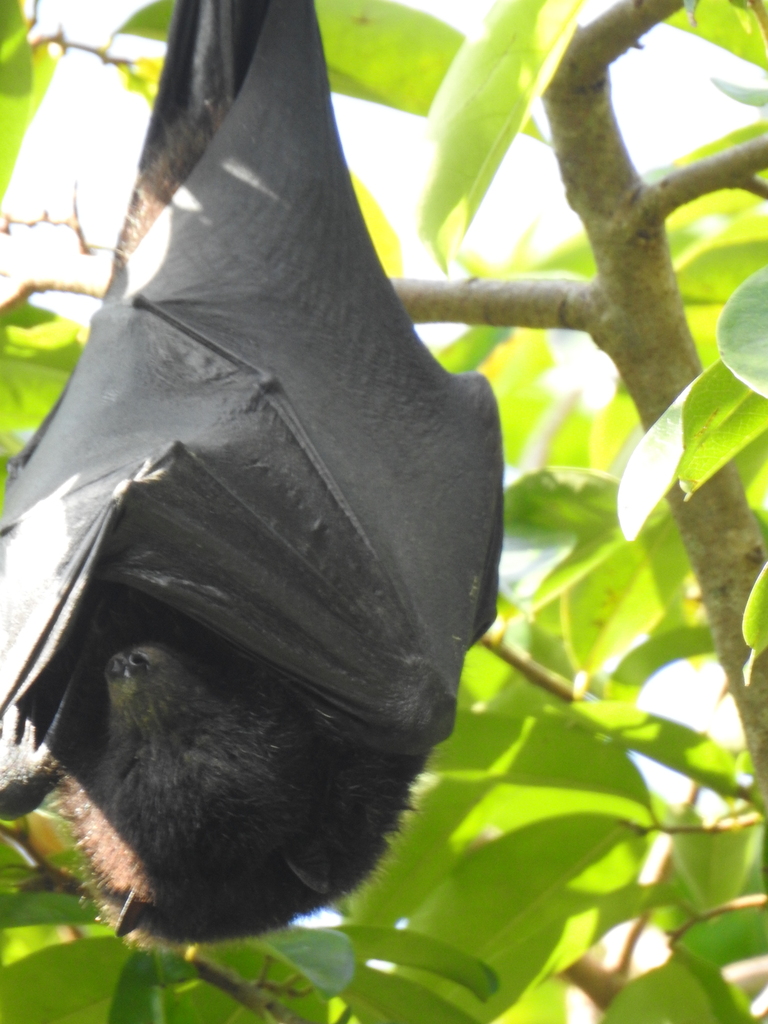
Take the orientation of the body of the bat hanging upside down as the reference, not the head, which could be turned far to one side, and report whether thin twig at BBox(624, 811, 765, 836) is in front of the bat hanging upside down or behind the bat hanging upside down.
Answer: behind

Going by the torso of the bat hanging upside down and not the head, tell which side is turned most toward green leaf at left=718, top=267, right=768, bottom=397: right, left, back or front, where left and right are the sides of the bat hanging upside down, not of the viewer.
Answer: left

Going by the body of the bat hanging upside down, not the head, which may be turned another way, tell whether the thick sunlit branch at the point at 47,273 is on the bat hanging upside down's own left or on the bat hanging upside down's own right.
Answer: on the bat hanging upside down's own right

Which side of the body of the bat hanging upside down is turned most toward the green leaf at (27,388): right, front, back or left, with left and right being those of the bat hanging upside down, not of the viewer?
right

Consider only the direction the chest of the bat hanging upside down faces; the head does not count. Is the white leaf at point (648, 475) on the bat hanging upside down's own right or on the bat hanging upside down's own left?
on the bat hanging upside down's own left

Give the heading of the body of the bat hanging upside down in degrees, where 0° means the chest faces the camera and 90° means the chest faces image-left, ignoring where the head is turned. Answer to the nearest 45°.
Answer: approximately 45°
